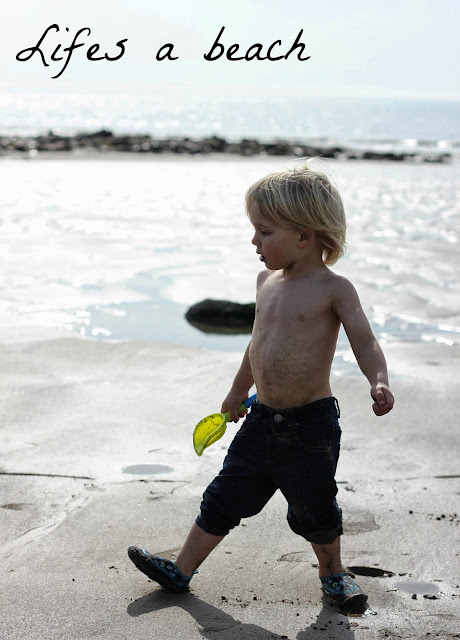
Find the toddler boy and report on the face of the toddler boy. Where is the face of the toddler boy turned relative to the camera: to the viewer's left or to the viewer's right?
to the viewer's left

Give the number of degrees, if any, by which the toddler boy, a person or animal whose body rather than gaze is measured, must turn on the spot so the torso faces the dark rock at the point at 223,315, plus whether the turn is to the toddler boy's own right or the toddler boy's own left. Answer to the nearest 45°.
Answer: approximately 135° to the toddler boy's own right

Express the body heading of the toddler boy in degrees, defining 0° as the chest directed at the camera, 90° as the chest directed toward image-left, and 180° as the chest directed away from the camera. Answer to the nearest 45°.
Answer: approximately 45°

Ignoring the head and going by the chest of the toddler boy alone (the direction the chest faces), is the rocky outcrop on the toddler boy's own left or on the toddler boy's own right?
on the toddler boy's own right
